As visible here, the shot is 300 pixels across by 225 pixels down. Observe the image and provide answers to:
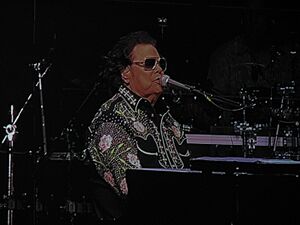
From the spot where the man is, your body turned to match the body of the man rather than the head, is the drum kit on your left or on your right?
on your left

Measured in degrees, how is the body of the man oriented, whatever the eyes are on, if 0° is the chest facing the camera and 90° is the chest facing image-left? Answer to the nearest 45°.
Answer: approximately 315°
